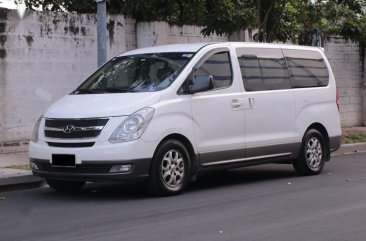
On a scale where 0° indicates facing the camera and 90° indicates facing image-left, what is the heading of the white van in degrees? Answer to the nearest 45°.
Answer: approximately 45°

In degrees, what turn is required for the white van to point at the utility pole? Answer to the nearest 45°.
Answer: approximately 90° to its right
